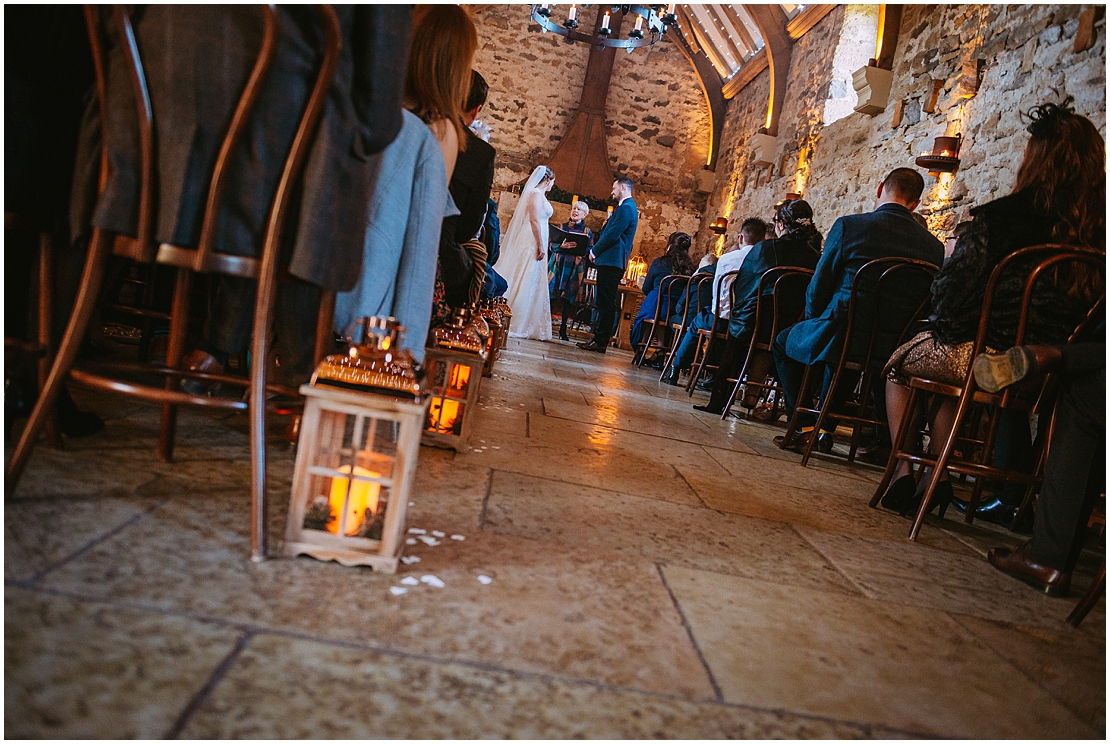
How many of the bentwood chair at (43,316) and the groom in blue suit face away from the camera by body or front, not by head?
1

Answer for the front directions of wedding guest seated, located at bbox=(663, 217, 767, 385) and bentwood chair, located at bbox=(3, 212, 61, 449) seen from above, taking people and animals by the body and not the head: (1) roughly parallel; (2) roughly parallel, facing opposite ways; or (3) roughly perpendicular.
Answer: roughly parallel

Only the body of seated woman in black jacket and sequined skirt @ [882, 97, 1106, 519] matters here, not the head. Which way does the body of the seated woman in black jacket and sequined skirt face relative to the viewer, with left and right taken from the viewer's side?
facing away from the viewer and to the left of the viewer

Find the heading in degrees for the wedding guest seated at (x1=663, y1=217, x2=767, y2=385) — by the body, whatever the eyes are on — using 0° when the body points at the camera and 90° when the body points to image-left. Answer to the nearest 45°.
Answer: approximately 135°

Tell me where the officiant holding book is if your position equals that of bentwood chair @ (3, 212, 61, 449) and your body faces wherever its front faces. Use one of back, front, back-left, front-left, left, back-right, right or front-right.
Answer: front-right

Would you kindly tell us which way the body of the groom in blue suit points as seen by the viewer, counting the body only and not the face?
to the viewer's left

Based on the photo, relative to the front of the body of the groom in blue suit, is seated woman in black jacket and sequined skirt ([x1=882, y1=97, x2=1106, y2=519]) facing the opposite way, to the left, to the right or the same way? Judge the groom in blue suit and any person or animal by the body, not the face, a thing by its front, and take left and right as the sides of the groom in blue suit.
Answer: to the right

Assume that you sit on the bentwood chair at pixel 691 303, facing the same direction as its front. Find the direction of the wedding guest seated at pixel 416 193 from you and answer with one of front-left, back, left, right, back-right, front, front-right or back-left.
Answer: back-left

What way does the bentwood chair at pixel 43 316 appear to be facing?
away from the camera

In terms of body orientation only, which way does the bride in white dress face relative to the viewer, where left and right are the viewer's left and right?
facing to the right of the viewer

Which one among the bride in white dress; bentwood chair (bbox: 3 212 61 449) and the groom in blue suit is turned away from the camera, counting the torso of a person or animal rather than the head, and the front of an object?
the bentwood chair

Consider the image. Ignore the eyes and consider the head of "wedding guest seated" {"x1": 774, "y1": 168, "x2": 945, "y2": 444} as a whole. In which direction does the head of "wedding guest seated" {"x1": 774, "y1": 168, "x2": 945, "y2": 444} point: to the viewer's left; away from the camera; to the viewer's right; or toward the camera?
away from the camera

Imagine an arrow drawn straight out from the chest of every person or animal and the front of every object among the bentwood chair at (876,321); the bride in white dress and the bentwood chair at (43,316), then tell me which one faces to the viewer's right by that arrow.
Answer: the bride in white dress

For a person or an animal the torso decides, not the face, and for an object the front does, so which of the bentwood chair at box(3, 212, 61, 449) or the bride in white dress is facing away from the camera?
the bentwood chair

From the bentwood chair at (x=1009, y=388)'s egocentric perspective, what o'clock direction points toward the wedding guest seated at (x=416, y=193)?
The wedding guest seated is roughly at 9 o'clock from the bentwood chair.

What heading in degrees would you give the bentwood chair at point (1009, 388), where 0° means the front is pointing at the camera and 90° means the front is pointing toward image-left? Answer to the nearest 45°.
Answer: approximately 135°

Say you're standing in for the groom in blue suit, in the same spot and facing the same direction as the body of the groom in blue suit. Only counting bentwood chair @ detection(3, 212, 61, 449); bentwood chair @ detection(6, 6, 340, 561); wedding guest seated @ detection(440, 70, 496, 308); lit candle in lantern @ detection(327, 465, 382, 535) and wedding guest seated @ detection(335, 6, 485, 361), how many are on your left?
5
